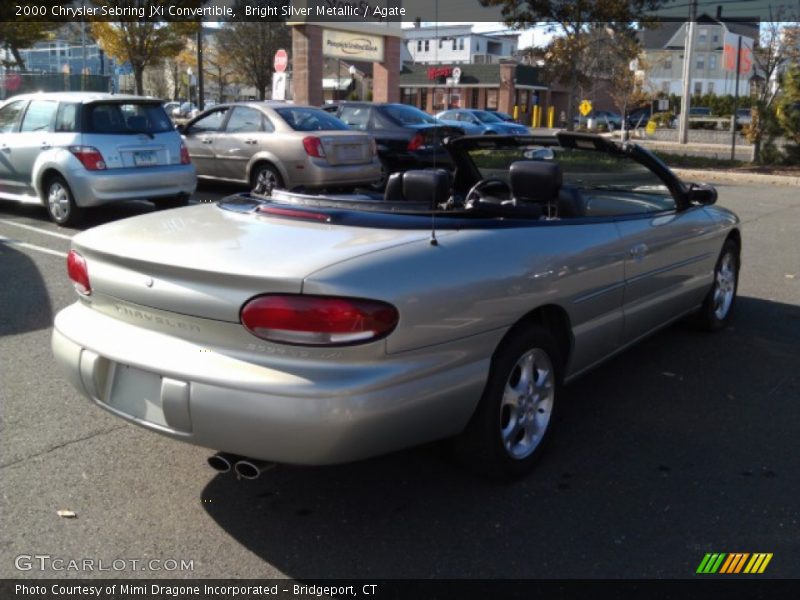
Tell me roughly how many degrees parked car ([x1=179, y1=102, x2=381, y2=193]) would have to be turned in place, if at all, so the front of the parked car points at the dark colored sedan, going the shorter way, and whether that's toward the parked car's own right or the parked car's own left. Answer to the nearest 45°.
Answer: approximately 90° to the parked car's own right

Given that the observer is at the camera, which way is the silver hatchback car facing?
facing away from the viewer and to the left of the viewer

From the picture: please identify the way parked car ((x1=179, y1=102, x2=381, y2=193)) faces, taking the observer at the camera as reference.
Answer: facing away from the viewer and to the left of the viewer

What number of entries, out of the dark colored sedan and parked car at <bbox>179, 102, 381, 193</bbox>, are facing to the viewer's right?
0

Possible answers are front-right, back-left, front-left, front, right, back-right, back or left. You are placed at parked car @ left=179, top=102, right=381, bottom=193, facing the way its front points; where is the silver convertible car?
back-left

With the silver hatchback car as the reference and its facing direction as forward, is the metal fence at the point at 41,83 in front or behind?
in front

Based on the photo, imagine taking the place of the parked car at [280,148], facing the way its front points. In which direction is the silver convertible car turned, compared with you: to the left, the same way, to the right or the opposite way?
to the right

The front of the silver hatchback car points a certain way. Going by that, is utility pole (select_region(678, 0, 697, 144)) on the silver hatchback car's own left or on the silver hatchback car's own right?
on the silver hatchback car's own right

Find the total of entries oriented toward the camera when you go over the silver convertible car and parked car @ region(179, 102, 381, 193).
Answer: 0

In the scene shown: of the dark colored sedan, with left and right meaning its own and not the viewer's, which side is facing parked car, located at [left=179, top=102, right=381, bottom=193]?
left

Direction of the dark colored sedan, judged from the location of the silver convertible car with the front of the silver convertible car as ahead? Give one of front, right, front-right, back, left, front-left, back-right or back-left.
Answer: front-left

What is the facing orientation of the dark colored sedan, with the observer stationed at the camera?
facing away from the viewer and to the left of the viewer

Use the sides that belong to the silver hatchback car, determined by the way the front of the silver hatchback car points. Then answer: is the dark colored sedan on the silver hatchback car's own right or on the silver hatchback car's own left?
on the silver hatchback car's own right

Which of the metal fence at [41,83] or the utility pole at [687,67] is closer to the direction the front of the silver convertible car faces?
the utility pole

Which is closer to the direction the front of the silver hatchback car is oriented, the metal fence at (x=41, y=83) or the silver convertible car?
the metal fence

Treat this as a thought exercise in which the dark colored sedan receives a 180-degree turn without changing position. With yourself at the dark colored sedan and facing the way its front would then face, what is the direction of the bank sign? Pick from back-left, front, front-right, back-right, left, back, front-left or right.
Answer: back-left
